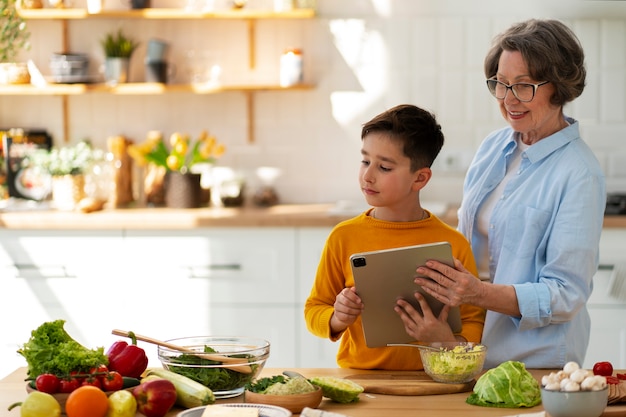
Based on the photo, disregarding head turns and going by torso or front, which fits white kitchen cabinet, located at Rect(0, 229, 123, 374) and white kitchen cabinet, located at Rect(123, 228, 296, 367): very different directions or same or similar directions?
same or similar directions

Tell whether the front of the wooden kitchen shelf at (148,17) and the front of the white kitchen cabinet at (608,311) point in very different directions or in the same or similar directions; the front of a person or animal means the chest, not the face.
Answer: same or similar directions

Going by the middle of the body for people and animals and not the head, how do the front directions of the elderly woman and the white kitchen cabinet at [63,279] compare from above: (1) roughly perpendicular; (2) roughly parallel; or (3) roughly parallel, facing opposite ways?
roughly perpendicular

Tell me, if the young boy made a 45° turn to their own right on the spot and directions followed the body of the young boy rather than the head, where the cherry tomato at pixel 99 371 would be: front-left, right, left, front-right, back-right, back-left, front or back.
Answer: front

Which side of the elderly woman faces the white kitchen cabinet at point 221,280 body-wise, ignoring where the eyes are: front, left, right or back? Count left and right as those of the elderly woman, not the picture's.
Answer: right

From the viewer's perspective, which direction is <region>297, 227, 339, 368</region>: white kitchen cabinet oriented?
toward the camera

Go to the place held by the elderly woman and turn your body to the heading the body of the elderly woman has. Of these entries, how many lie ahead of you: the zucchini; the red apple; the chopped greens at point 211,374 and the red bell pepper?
4

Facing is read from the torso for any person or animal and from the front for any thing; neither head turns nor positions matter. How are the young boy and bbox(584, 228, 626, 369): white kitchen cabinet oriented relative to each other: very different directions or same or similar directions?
same or similar directions

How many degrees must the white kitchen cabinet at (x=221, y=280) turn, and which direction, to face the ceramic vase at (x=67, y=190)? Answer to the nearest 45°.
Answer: approximately 135° to its right

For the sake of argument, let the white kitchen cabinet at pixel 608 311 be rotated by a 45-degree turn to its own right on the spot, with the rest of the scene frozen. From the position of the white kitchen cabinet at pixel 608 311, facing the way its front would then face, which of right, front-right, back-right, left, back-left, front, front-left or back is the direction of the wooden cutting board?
front-left

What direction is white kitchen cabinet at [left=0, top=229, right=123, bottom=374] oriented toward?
toward the camera

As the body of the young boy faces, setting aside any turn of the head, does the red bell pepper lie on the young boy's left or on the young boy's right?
on the young boy's right

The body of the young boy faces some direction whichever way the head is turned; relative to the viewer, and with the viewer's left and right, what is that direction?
facing the viewer

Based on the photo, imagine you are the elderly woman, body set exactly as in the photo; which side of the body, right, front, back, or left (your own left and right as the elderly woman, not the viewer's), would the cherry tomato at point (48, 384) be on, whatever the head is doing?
front

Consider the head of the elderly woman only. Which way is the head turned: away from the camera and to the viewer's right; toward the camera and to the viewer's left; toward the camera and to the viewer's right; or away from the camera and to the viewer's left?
toward the camera and to the viewer's left

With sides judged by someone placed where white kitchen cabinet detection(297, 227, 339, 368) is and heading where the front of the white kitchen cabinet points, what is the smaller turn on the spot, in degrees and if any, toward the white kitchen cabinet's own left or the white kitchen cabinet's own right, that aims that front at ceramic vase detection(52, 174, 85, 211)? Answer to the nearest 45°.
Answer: approximately 90° to the white kitchen cabinet's own right

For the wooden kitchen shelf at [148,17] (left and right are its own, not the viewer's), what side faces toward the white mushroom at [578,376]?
front
